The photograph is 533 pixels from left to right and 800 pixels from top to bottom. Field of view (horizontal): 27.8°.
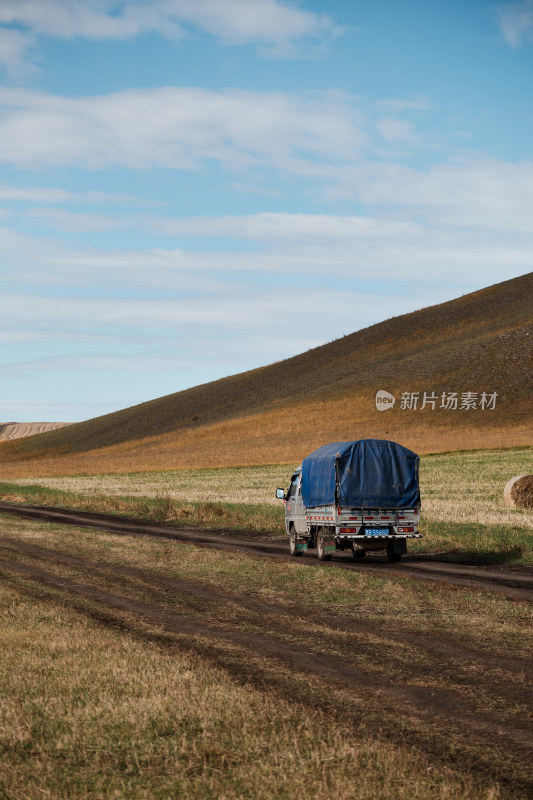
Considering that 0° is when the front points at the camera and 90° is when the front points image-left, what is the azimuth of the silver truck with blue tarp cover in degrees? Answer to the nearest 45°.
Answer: approximately 135°

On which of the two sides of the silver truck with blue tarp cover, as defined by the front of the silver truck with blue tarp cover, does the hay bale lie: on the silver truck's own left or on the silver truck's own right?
on the silver truck's own right
